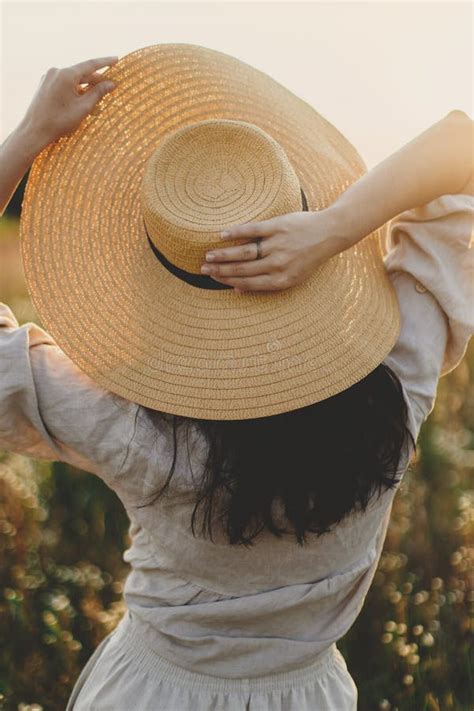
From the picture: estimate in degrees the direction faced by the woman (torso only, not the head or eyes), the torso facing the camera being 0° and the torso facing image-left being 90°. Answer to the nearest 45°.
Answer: approximately 180°

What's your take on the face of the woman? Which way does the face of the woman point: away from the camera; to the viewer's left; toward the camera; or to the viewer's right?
away from the camera
